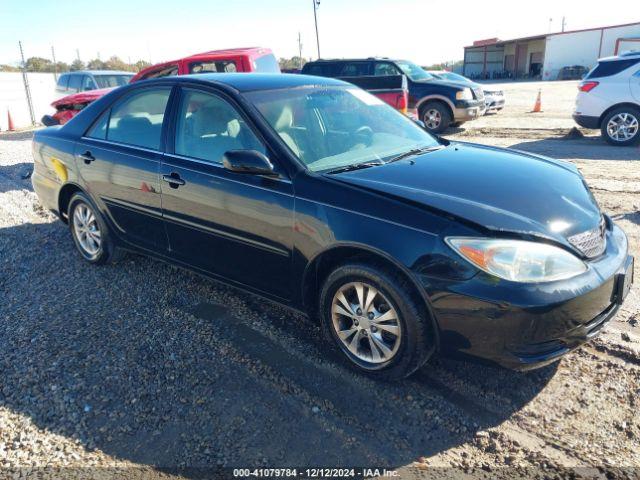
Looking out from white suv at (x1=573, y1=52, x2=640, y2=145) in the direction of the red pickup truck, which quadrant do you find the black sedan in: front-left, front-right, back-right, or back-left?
front-left

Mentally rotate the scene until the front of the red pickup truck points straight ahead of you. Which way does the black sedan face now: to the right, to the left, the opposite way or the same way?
the opposite way

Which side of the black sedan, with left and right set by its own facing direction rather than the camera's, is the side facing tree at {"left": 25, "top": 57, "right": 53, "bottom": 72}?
back

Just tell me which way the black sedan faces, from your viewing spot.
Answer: facing the viewer and to the right of the viewer

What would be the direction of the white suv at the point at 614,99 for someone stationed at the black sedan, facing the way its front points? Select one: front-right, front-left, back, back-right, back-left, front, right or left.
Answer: left

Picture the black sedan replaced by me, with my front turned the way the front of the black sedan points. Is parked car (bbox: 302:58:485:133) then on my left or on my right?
on my left

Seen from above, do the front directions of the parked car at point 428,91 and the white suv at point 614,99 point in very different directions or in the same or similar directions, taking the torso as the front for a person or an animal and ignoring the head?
same or similar directions

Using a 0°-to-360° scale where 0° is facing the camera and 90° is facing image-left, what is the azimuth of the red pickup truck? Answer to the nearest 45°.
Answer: approximately 135°

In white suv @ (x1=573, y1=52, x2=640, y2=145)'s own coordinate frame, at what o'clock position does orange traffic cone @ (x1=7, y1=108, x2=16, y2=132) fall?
The orange traffic cone is roughly at 6 o'clock from the white suv.

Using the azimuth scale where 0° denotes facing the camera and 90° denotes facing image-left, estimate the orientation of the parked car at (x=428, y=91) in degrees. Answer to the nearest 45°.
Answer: approximately 315°

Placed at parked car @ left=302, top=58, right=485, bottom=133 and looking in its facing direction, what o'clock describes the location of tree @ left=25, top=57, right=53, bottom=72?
The tree is roughly at 6 o'clock from the parked car.
